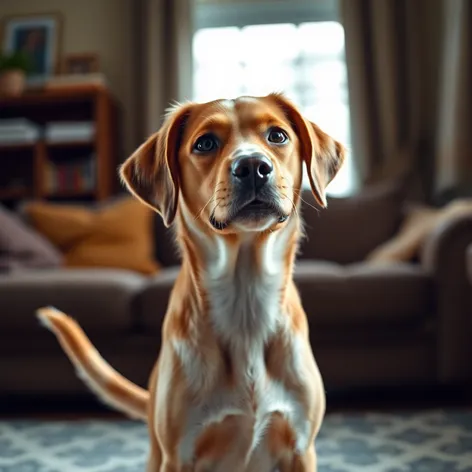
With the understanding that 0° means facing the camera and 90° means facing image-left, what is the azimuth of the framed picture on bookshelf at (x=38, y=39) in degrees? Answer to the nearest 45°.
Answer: approximately 0°

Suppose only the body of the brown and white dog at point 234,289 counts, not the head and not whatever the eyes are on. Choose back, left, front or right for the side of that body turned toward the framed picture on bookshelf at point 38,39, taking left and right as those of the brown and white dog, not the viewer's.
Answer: back

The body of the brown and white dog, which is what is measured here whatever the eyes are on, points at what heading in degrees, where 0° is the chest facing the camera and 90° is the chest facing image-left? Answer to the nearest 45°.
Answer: approximately 0°

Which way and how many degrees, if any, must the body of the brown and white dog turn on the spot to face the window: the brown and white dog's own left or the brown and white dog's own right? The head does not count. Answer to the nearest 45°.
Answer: approximately 180°

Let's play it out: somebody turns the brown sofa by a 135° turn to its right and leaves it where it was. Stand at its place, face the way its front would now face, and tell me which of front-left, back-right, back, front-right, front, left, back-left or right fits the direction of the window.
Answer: front-right

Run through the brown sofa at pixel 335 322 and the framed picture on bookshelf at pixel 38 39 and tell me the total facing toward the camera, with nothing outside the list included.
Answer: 2

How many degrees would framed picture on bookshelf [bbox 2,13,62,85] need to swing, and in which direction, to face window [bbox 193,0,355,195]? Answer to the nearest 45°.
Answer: approximately 90° to its left
